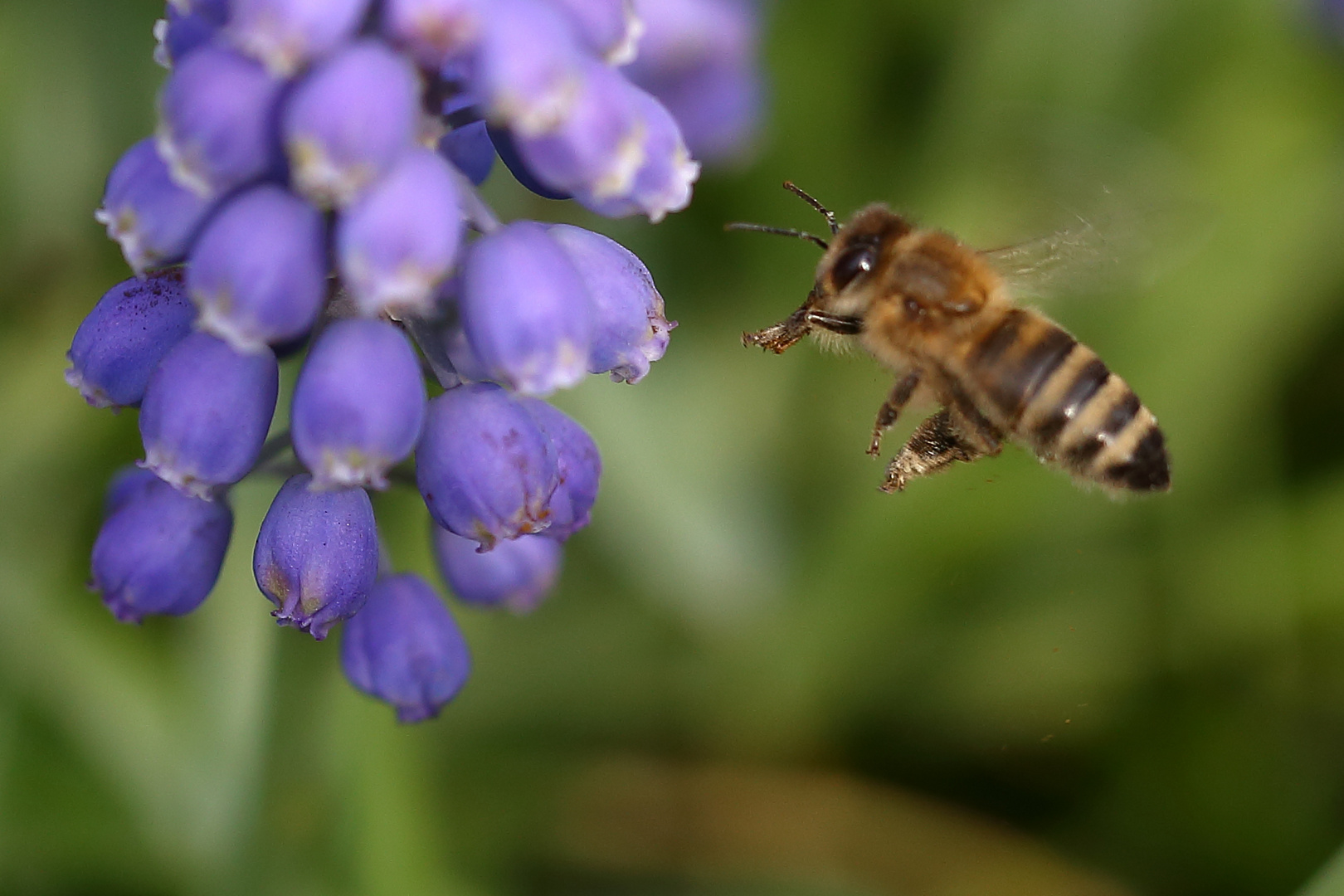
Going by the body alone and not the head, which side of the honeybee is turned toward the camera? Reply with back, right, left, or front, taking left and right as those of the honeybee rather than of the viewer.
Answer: left

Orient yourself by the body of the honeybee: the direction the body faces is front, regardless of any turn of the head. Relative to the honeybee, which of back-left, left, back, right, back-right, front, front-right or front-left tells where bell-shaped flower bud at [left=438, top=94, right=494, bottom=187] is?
front-left

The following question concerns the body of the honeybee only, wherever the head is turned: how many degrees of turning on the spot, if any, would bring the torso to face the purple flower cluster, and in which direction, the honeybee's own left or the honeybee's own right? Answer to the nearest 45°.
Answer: approximately 45° to the honeybee's own left
